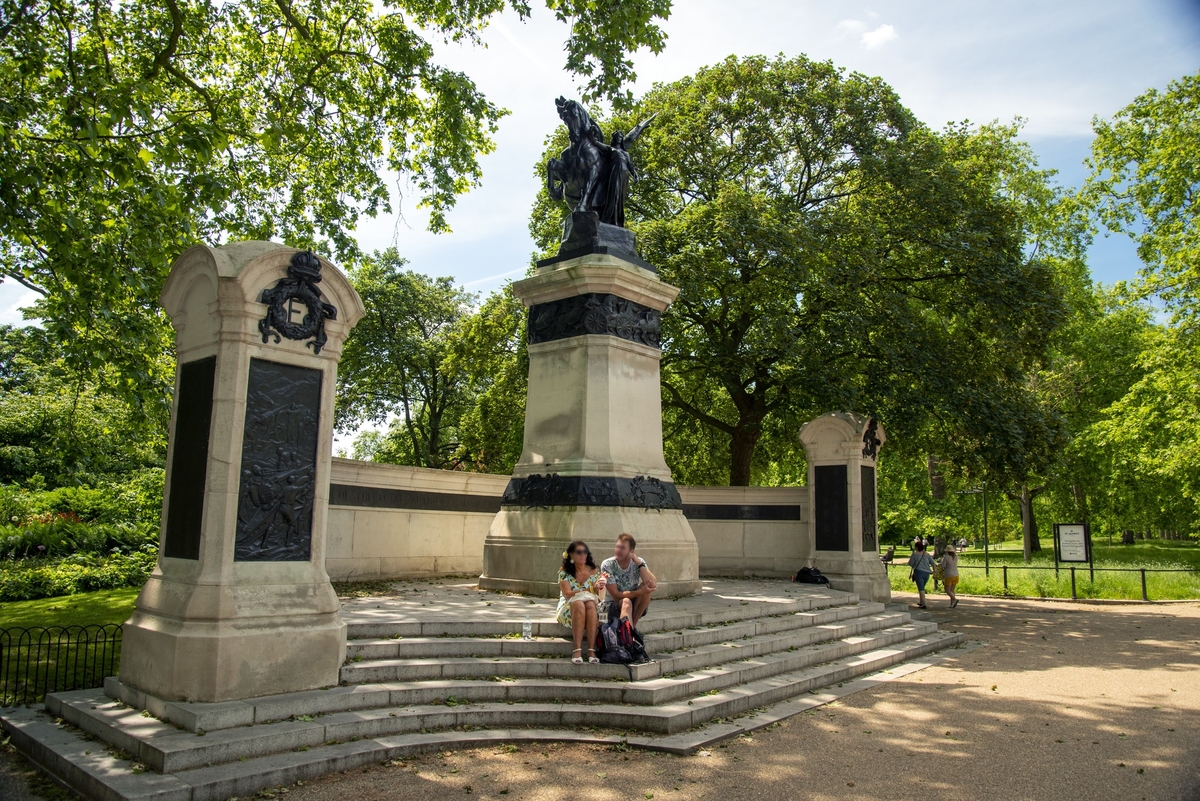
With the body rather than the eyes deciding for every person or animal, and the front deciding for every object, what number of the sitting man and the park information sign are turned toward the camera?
2

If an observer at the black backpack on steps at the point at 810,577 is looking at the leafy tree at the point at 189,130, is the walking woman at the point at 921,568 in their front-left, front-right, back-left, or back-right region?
back-right

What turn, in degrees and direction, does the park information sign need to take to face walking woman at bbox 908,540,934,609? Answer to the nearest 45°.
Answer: approximately 45° to its right

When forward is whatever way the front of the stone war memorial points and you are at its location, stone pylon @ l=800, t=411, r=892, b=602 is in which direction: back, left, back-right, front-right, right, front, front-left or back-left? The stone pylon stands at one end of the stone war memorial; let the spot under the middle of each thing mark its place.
left

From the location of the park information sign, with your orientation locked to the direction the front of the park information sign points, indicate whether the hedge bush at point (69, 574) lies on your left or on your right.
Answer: on your right

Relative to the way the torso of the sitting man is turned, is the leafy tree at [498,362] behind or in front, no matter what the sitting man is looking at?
behind

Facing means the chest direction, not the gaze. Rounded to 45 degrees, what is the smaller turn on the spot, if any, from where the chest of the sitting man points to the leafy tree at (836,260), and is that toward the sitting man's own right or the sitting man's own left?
approximately 135° to the sitting man's own left
